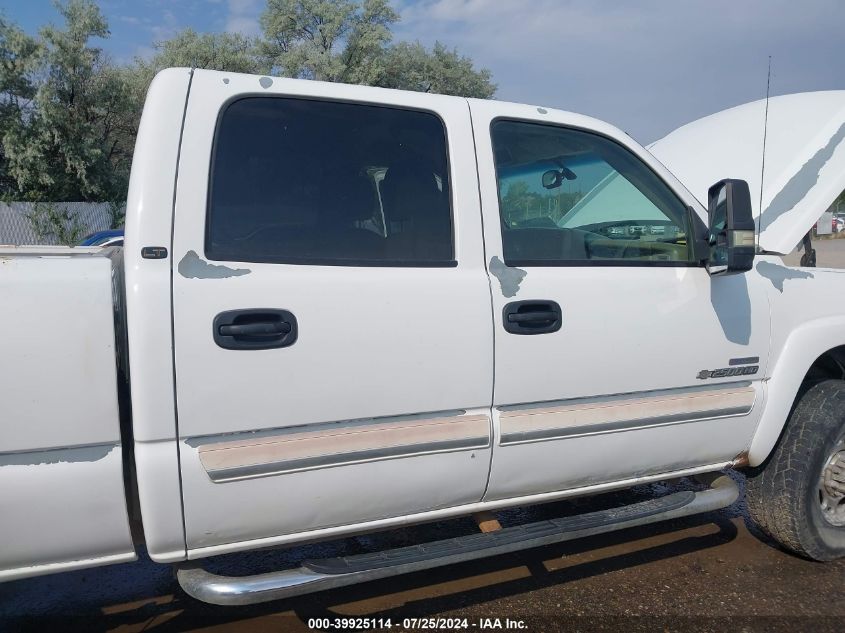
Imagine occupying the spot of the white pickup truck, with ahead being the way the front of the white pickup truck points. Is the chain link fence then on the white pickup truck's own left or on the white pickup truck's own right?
on the white pickup truck's own left

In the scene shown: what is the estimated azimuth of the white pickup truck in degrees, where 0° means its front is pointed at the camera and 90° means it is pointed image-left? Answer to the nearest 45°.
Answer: approximately 270°

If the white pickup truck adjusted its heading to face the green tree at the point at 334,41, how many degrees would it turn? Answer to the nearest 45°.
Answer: approximately 90° to its left

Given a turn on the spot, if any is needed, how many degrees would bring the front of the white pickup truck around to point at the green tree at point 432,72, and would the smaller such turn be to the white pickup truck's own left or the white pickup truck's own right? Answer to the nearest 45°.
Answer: approximately 90° to the white pickup truck's own left

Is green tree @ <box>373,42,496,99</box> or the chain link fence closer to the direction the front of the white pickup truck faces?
the green tree

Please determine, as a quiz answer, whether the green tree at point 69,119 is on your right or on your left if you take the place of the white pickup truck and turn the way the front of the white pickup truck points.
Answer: on your left
